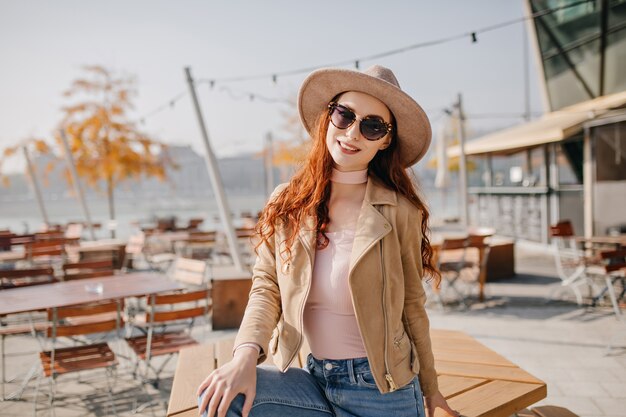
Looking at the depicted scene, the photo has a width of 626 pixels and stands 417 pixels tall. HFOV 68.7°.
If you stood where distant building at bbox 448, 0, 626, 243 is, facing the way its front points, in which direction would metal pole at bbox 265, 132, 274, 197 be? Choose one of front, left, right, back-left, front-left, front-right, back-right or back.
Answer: front-right

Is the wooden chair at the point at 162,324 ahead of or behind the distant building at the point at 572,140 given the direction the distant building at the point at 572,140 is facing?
ahead

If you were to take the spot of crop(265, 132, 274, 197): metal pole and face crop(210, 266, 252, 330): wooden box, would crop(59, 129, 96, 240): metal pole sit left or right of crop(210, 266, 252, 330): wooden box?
right

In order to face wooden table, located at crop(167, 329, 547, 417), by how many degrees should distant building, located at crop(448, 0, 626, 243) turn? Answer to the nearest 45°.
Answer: approximately 45° to its left

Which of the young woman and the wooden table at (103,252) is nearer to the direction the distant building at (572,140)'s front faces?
the wooden table

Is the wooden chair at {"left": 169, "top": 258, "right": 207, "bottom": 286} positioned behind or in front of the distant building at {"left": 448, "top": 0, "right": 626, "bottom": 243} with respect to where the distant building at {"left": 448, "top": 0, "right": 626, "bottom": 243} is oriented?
in front

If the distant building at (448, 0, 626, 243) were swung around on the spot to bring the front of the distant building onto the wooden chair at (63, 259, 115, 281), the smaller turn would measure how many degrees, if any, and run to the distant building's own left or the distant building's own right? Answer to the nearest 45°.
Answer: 0° — it already faces it

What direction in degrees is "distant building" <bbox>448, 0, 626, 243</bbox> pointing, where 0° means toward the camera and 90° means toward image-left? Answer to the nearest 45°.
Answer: approximately 45°

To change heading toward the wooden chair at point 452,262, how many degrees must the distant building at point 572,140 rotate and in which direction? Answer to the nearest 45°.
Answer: approximately 45° to its left

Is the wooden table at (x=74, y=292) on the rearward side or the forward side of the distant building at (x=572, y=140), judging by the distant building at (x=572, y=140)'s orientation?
on the forward side
